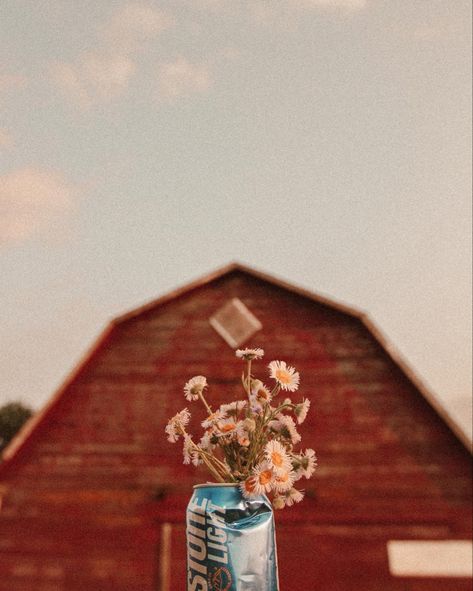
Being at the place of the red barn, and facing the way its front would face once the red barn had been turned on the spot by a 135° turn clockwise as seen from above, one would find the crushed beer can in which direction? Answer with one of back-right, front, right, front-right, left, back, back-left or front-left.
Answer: back-left

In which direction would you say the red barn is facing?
toward the camera
